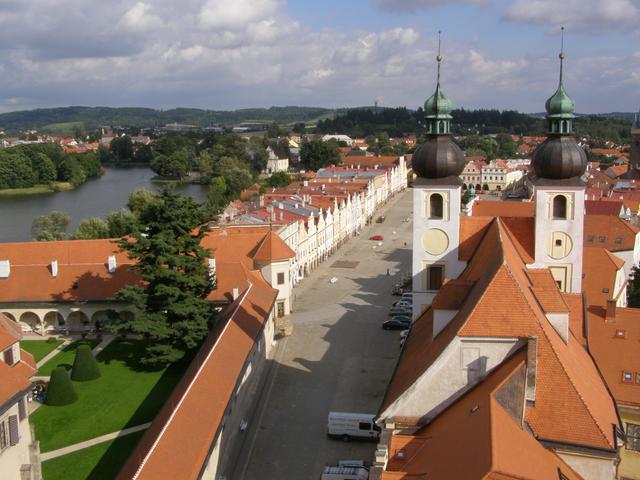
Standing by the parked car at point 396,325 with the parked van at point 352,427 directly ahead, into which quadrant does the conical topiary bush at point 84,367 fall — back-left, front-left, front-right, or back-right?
front-right

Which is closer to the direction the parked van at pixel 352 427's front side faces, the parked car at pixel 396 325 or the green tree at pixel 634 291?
the green tree

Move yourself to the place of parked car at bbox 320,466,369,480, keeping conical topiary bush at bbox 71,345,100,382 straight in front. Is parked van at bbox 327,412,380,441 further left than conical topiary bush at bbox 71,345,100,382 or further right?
right

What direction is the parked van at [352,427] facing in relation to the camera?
to the viewer's right

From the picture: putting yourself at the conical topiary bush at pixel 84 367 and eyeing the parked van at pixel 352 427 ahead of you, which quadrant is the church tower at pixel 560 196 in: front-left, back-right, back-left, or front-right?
front-left

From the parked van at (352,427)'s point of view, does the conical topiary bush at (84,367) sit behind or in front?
behind

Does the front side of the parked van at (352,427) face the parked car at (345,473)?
no

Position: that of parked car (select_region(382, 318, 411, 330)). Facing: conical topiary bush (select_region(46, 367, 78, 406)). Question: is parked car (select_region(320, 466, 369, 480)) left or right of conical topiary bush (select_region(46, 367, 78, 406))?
left

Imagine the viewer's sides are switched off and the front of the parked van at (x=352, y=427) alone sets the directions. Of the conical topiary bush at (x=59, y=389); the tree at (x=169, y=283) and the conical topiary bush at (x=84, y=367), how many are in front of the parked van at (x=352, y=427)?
0

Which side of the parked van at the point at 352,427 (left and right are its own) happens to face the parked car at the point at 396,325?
left

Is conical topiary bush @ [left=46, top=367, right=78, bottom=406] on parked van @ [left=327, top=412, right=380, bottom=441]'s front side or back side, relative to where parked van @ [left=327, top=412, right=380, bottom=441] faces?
on the back side
